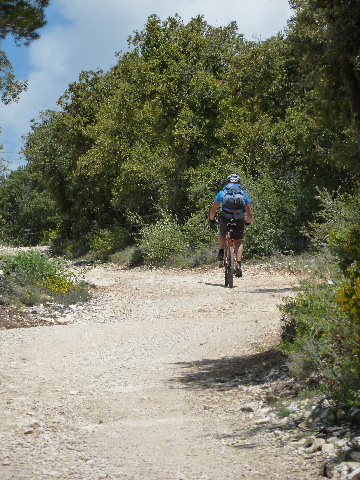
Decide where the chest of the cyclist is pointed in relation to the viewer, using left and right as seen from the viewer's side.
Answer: facing away from the viewer

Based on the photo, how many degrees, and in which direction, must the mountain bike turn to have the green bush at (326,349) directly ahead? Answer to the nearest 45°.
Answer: approximately 180°

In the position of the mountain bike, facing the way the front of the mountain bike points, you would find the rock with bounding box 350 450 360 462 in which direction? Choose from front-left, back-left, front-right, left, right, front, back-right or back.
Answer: back

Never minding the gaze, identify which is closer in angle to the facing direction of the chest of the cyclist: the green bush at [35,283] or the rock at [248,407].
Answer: the green bush

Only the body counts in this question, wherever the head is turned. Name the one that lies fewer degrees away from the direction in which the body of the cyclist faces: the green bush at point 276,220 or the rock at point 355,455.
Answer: the green bush

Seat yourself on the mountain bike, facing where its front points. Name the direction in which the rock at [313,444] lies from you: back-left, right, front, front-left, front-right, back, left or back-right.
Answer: back

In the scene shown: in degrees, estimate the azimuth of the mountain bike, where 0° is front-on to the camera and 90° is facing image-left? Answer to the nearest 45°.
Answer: approximately 180°

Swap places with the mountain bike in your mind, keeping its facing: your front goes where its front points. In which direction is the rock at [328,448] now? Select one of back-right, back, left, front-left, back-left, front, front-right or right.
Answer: back

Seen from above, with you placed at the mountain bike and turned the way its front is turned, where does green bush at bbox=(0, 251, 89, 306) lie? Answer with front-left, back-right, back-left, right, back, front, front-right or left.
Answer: left

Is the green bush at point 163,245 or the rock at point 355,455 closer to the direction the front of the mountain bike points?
the green bush

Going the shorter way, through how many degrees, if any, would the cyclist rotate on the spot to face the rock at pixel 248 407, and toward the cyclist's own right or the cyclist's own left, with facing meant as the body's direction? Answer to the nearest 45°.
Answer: approximately 180°

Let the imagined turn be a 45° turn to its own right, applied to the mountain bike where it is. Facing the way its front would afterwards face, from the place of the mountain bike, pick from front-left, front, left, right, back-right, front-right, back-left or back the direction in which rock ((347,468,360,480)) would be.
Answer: back-right
